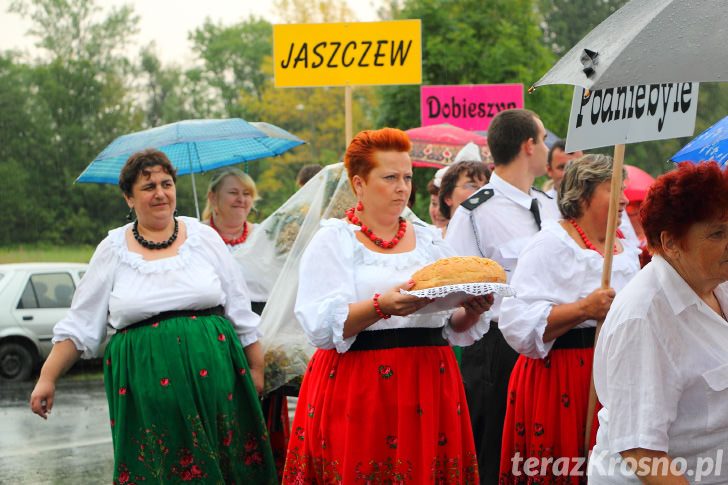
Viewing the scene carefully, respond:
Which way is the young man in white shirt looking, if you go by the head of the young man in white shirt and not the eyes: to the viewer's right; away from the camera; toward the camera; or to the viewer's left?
to the viewer's right

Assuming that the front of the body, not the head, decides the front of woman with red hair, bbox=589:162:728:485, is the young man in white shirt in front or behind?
behind

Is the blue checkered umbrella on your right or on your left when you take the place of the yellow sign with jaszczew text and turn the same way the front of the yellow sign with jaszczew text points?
on your right

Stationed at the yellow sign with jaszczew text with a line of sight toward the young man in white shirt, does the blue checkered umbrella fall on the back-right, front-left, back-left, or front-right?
back-right

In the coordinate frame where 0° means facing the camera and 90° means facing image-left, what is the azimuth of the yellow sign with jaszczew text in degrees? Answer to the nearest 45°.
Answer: approximately 0°
